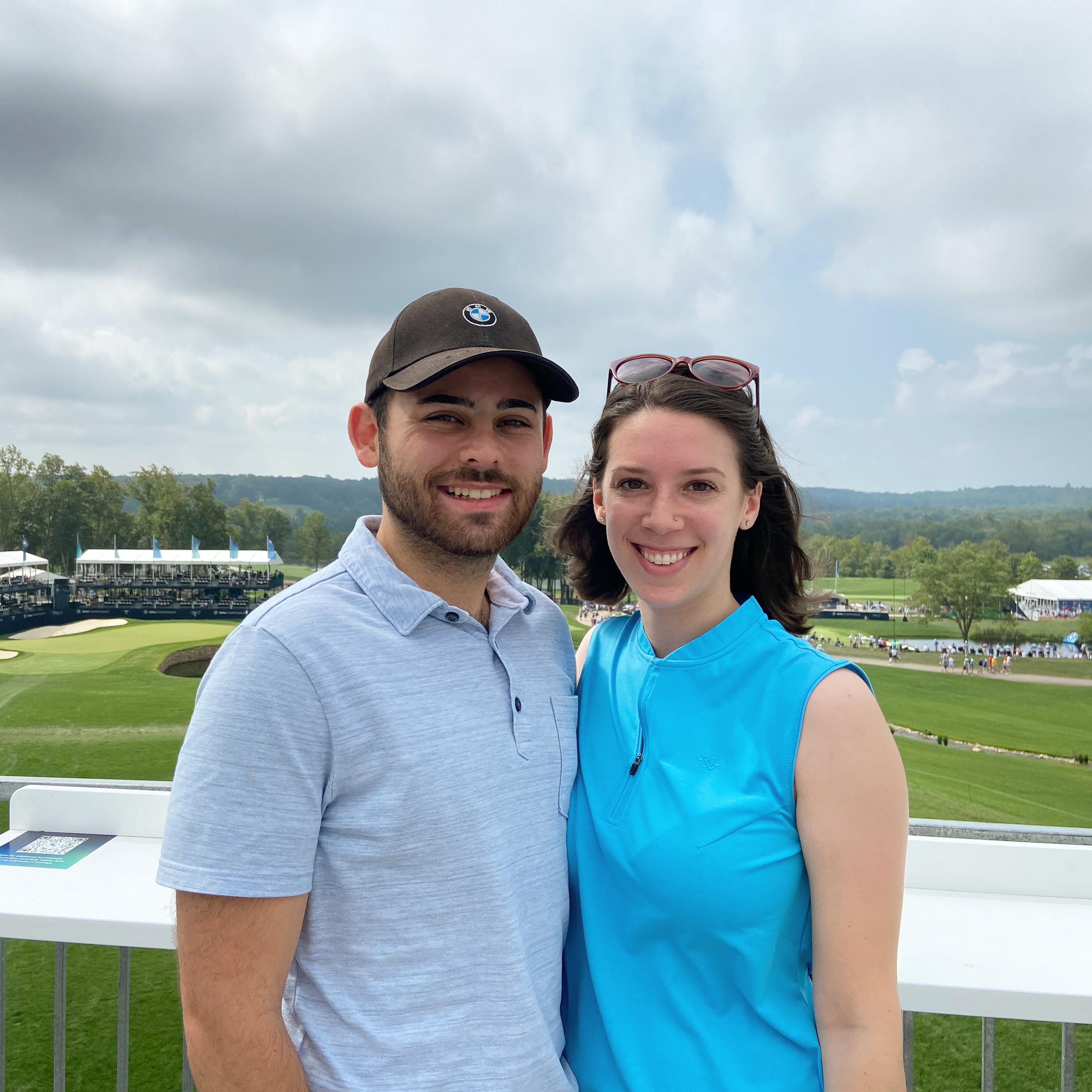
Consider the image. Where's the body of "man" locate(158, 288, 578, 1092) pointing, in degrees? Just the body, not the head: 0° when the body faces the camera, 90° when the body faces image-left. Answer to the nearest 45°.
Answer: approximately 315°

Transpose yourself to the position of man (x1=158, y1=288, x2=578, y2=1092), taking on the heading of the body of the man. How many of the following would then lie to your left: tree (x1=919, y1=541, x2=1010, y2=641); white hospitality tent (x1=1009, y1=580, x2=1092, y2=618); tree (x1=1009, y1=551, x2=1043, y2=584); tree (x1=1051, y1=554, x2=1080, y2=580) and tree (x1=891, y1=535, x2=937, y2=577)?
5

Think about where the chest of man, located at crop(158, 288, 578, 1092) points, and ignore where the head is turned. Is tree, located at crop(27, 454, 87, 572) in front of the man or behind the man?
behind

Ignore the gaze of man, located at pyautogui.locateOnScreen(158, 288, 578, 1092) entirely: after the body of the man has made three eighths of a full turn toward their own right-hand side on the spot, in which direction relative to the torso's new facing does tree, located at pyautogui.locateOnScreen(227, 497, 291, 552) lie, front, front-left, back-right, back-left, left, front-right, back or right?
right

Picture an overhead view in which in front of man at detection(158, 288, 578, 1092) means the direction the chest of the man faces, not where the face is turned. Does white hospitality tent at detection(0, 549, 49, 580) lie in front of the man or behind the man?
behind

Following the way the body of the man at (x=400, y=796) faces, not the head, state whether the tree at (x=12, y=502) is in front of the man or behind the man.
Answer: behind

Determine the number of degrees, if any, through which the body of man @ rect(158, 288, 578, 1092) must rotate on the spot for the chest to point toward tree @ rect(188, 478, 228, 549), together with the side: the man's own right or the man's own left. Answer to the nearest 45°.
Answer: approximately 135° to the man's own left

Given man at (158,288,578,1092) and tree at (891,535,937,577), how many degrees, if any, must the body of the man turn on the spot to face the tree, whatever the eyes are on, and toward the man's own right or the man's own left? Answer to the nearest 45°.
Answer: approximately 90° to the man's own left

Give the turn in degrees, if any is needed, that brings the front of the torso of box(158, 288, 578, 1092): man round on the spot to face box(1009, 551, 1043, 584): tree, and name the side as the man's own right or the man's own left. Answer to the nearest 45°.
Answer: approximately 90° to the man's own left

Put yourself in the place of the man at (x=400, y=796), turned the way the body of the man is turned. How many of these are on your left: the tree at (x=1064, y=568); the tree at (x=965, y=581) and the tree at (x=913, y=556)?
3

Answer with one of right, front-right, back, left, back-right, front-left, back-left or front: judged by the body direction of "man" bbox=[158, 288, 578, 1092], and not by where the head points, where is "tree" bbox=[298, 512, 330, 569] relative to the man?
back-left

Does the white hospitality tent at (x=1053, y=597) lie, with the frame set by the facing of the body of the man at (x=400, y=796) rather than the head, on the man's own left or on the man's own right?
on the man's own left

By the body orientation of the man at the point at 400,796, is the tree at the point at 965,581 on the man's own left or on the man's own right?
on the man's own left
